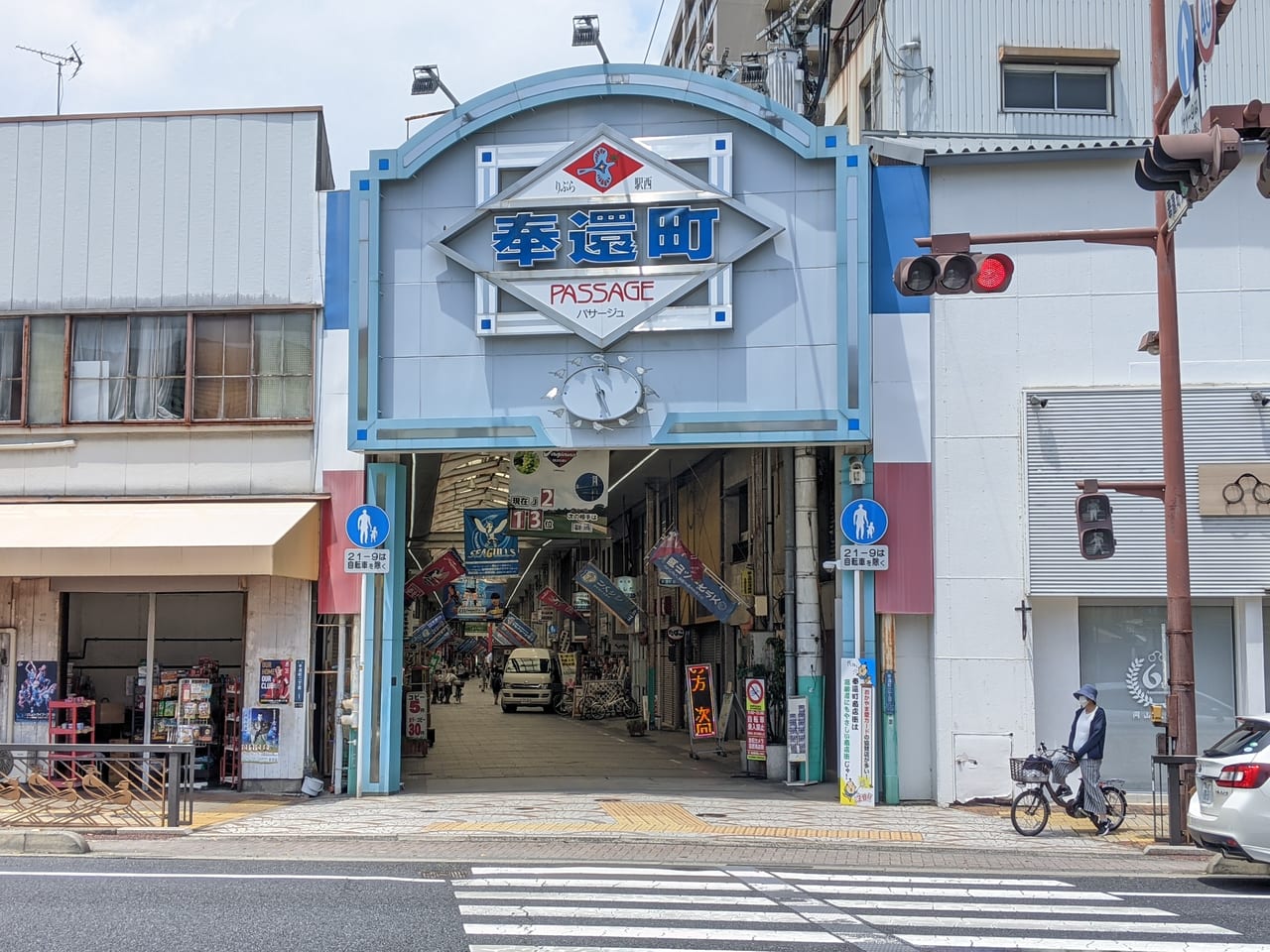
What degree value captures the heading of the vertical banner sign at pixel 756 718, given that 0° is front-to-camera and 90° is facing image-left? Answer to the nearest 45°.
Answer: approximately 0°

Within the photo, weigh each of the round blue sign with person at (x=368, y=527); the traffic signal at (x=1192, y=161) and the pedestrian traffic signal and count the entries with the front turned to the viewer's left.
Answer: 1

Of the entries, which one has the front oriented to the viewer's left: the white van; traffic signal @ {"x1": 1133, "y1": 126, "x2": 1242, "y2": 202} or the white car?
the traffic signal

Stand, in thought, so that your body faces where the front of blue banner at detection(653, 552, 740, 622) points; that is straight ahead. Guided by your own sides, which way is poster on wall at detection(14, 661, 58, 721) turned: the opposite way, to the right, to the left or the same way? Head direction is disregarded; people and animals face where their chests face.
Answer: the same way

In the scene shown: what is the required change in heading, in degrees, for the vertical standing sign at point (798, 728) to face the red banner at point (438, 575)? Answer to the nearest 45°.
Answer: approximately 135° to its right

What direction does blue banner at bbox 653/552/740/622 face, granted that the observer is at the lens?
facing the viewer

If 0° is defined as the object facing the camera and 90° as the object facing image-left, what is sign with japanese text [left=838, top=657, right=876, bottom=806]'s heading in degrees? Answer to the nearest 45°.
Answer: approximately 0°

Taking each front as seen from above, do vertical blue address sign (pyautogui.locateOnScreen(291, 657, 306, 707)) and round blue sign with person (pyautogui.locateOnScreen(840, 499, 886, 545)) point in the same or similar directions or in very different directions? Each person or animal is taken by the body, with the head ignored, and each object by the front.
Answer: same or similar directions

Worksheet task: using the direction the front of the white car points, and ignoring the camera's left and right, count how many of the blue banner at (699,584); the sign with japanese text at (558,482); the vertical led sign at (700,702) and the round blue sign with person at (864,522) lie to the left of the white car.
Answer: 4

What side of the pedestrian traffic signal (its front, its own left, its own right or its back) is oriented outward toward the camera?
front

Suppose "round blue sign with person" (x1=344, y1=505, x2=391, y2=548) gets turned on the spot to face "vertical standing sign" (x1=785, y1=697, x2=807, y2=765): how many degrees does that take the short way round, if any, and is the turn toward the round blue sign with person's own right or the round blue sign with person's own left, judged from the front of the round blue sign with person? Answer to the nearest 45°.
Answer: approximately 90° to the round blue sign with person's own left

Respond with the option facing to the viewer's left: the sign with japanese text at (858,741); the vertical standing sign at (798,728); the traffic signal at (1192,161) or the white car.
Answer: the traffic signal

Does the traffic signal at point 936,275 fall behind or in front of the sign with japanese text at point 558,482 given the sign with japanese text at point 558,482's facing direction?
in front

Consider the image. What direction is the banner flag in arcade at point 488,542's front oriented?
toward the camera

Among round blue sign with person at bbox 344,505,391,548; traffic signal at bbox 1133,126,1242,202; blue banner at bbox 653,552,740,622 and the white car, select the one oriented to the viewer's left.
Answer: the traffic signal

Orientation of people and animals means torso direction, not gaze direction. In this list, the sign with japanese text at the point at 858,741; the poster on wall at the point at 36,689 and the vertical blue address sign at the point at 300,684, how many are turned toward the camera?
3

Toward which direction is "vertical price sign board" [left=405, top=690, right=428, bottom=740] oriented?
toward the camera

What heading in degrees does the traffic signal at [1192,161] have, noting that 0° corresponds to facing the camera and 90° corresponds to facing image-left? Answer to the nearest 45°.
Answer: approximately 90°
